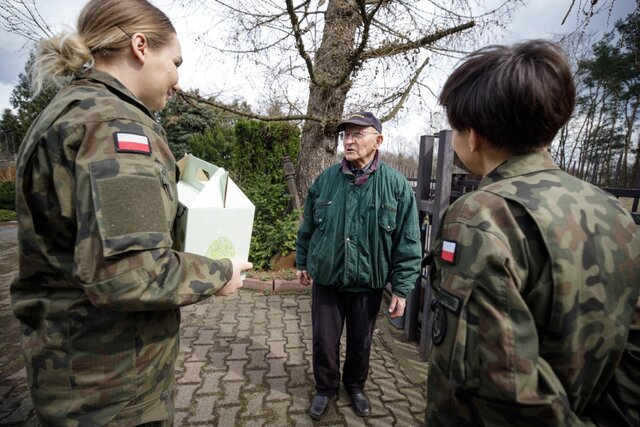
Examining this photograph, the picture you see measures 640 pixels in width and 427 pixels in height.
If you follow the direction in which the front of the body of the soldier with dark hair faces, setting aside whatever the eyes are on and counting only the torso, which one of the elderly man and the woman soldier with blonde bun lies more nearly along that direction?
the elderly man

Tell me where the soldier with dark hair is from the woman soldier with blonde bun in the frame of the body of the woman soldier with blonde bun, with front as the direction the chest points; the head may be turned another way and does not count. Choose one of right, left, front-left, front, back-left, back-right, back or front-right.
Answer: right

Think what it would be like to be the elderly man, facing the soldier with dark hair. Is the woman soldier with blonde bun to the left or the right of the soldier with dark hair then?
right

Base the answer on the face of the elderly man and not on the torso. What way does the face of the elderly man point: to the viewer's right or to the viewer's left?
to the viewer's left

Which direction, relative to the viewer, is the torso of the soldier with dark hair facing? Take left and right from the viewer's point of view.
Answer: facing away from the viewer and to the left of the viewer

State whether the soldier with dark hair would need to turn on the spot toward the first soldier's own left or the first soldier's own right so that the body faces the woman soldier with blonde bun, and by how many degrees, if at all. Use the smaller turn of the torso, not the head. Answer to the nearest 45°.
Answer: approximately 90° to the first soldier's own left

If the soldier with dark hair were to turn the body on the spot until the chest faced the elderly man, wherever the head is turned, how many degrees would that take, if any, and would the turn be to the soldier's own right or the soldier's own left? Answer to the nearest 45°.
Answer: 0° — they already face them

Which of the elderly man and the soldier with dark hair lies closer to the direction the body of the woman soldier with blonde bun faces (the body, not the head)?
the elderly man

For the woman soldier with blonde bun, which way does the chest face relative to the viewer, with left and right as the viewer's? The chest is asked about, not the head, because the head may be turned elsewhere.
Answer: facing away from the viewer and to the right of the viewer

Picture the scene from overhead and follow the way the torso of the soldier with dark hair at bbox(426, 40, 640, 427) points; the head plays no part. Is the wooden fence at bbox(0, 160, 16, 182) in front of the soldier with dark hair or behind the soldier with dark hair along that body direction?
in front

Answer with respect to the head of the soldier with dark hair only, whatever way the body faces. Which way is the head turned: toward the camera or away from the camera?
away from the camera
